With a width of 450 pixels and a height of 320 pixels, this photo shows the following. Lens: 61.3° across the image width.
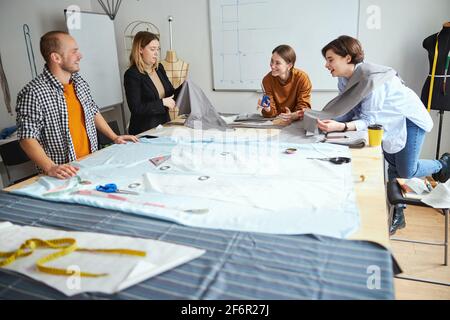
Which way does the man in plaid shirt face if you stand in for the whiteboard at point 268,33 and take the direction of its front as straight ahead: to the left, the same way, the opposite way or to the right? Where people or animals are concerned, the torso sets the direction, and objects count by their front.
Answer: to the left

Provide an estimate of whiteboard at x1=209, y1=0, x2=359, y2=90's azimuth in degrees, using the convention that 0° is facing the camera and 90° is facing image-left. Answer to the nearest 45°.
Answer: approximately 0°

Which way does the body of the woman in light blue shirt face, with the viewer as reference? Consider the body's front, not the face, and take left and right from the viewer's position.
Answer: facing to the left of the viewer

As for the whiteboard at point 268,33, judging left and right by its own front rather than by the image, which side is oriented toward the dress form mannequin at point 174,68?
right

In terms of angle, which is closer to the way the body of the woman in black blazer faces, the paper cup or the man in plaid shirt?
the paper cup

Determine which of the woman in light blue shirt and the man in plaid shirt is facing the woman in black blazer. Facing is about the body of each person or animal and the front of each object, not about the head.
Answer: the woman in light blue shirt

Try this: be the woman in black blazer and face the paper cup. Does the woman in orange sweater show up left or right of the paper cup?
left

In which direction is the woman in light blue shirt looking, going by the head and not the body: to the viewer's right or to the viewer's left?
to the viewer's left

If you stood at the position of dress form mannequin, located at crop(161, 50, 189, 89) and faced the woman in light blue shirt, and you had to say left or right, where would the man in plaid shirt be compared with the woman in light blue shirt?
right

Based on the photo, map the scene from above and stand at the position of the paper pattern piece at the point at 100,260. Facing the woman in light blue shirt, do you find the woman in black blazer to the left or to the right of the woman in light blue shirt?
left

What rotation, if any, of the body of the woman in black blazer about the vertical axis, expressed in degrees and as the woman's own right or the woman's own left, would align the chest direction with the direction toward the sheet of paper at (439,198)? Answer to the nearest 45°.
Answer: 0° — they already face it

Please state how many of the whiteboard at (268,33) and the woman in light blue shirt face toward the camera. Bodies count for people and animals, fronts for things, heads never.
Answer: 1

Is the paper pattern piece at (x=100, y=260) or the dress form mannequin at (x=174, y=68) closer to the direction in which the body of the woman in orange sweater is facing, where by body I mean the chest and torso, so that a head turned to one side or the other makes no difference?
the paper pattern piece

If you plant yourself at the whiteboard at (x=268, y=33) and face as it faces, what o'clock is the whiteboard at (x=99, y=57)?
the whiteboard at (x=99, y=57) is roughly at 3 o'clock from the whiteboard at (x=268, y=33).
